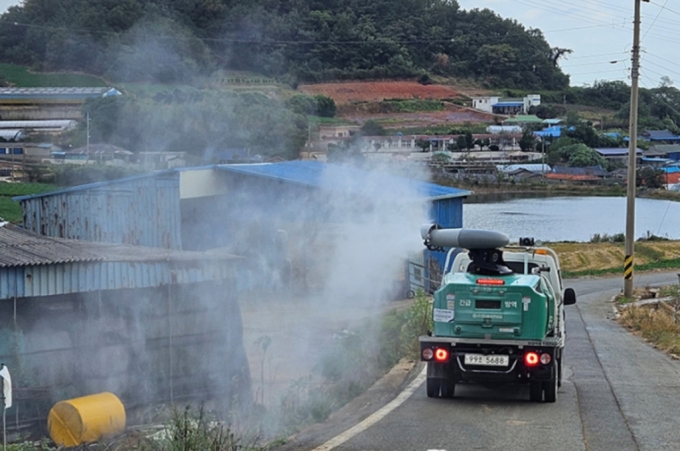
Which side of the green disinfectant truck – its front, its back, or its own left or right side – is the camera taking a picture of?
back

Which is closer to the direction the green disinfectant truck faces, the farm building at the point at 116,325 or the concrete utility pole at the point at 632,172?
the concrete utility pole

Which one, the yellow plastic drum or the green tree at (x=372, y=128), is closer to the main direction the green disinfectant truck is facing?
the green tree

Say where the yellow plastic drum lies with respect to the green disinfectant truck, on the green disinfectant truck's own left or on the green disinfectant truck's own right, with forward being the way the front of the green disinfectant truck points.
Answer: on the green disinfectant truck's own left

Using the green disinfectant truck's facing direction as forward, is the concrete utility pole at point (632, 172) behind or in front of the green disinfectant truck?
in front

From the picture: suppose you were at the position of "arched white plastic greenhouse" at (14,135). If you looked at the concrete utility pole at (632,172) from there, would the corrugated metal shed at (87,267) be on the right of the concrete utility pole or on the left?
right

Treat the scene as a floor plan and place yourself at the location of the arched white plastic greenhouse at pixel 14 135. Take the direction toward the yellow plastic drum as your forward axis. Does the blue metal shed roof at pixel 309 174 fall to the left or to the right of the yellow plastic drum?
left

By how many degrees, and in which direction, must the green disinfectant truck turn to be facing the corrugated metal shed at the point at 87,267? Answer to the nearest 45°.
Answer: approximately 45° to its left

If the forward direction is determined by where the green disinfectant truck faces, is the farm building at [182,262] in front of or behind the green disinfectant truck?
in front

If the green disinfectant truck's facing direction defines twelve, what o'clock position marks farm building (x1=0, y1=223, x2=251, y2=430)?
The farm building is roughly at 10 o'clock from the green disinfectant truck.
